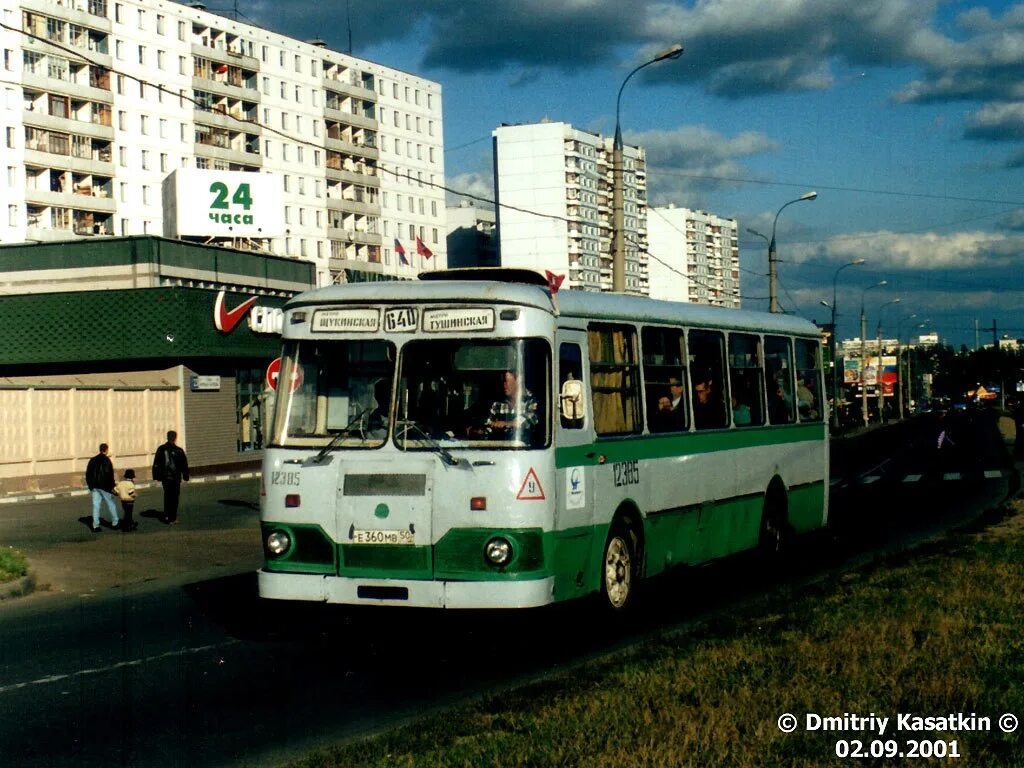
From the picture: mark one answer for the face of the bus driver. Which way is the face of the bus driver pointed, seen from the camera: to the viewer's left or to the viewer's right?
to the viewer's left

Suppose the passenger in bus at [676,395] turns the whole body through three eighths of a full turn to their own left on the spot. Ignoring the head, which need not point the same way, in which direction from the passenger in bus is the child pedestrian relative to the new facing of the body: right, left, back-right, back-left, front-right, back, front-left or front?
back-left

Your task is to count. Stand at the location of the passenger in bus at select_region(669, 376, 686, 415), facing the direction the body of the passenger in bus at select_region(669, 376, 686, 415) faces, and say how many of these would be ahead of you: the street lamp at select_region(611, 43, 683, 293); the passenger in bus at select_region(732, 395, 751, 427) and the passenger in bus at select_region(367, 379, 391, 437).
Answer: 1

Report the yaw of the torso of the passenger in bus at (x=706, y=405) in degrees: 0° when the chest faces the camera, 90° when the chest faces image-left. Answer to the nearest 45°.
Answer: approximately 45°

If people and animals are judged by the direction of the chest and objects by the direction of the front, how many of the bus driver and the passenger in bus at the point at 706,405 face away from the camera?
0

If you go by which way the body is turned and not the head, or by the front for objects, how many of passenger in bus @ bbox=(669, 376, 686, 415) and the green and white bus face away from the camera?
0

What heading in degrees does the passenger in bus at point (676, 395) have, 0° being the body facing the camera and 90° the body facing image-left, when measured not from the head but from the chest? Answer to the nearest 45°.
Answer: approximately 45°

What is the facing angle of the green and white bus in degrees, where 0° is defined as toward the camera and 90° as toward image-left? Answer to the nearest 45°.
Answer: approximately 45°
